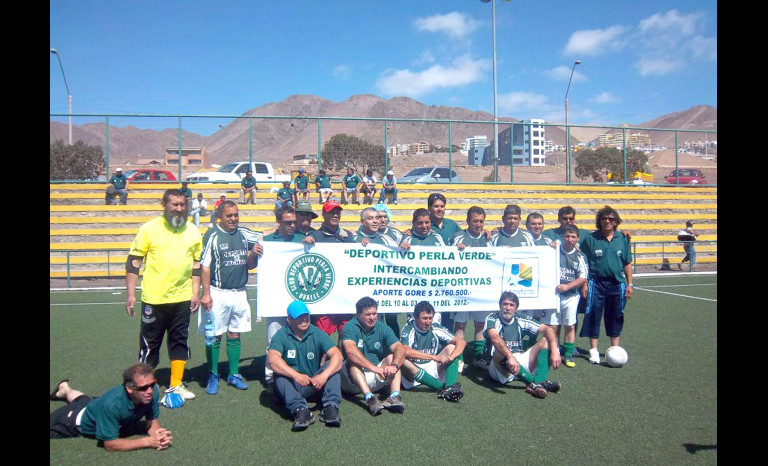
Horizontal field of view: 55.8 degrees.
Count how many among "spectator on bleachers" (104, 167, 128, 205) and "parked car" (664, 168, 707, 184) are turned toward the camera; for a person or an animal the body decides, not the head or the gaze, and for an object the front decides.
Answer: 1

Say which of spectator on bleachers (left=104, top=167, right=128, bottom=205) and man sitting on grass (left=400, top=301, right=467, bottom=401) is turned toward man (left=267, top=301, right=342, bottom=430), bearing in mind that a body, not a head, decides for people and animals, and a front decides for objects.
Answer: the spectator on bleachers

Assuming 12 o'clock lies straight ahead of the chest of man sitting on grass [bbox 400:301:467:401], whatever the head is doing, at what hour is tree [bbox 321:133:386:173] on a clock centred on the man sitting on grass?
The tree is roughly at 7 o'clock from the man sitting on grass.

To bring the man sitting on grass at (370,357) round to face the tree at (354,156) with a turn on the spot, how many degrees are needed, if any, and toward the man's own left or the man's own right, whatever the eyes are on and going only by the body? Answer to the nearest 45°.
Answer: approximately 135° to the man's own left

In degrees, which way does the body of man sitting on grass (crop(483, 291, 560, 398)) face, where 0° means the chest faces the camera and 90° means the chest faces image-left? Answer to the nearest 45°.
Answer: approximately 315°
